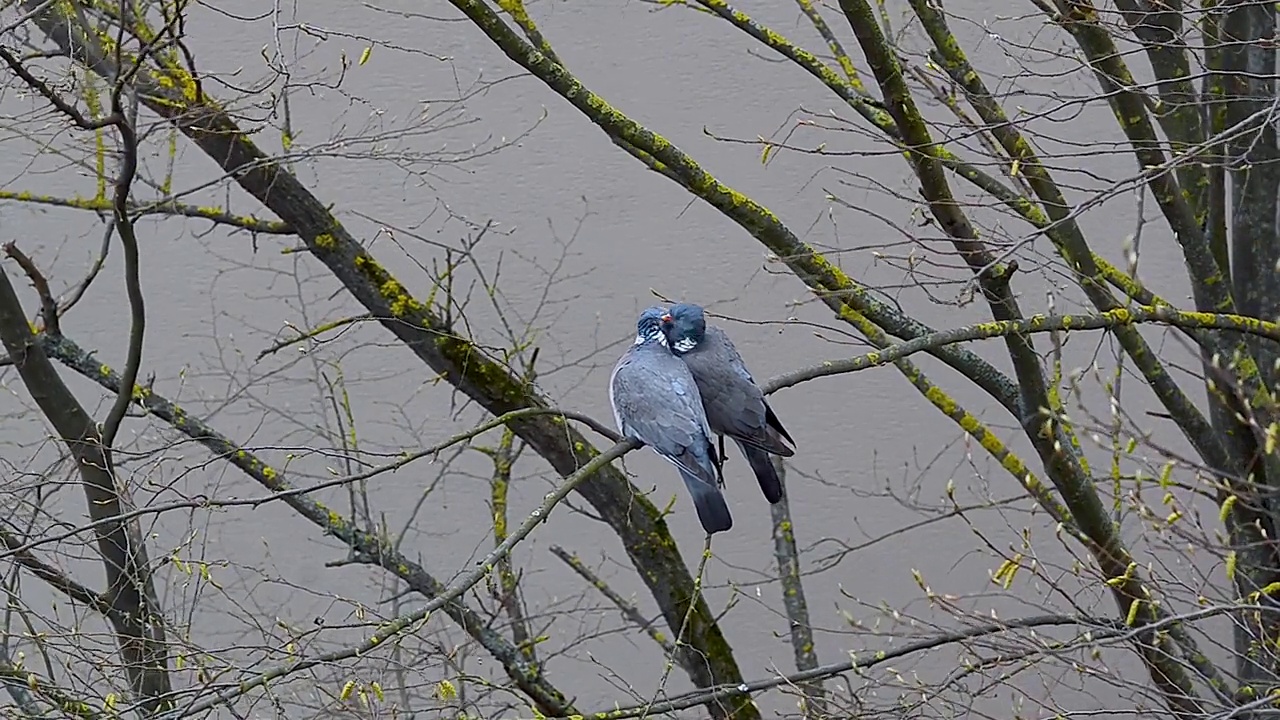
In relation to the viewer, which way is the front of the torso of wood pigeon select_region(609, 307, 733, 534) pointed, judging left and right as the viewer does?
facing away from the viewer and to the left of the viewer

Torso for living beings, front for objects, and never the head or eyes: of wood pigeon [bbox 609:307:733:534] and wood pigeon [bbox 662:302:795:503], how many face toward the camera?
0

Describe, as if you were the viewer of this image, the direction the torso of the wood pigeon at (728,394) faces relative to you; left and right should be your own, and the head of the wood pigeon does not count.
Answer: facing away from the viewer and to the left of the viewer
